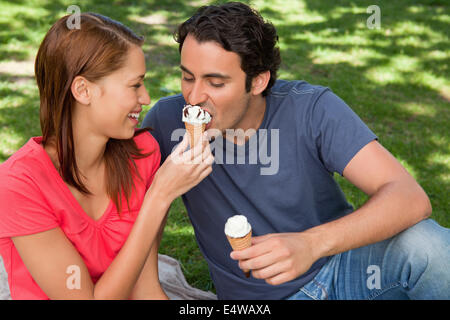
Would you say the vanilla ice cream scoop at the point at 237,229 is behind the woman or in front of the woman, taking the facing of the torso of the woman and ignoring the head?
in front

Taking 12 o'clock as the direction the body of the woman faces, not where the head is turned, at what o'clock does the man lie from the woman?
The man is roughly at 10 o'clock from the woman.

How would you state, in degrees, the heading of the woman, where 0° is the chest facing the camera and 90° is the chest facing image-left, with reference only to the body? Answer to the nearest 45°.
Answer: approximately 315°

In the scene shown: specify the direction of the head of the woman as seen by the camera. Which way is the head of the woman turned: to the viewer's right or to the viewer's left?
to the viewer's right
